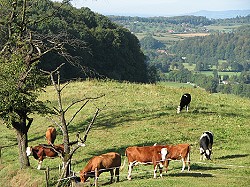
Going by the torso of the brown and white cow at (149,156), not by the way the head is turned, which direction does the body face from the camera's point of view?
to the viewer's right

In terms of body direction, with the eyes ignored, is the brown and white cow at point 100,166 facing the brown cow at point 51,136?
no

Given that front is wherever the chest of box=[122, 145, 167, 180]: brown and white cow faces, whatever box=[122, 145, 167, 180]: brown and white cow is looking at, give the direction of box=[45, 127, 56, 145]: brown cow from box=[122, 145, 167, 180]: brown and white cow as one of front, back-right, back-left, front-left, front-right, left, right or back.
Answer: back-left

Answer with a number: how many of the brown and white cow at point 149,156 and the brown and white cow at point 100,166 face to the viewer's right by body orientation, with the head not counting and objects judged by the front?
1

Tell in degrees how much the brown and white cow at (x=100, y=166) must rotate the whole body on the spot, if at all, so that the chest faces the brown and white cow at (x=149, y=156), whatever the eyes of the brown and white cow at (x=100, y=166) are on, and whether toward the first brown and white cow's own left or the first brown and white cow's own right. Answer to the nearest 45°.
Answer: approximately 180°

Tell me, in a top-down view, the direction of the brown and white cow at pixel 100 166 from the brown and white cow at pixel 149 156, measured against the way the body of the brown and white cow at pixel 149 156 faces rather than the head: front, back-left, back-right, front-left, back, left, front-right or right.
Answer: back

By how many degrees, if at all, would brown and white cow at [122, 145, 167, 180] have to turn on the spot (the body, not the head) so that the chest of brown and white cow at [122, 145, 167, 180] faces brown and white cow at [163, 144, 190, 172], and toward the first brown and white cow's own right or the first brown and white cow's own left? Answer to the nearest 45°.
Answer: approximately 45° to the first brown and white cow's own left

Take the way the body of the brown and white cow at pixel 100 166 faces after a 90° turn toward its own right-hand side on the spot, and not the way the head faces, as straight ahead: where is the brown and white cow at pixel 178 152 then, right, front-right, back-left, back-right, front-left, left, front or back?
right

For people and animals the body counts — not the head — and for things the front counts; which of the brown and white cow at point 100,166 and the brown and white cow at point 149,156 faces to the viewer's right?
the brown and white cow at point 149,156

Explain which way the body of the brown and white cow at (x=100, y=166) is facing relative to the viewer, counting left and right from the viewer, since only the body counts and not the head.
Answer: facing to the left of the viewer

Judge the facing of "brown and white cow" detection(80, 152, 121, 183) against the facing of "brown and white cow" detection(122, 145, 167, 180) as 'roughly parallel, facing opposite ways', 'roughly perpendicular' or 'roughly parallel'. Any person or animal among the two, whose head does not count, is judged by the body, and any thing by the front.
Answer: roughly parallel, facing opposite ways
